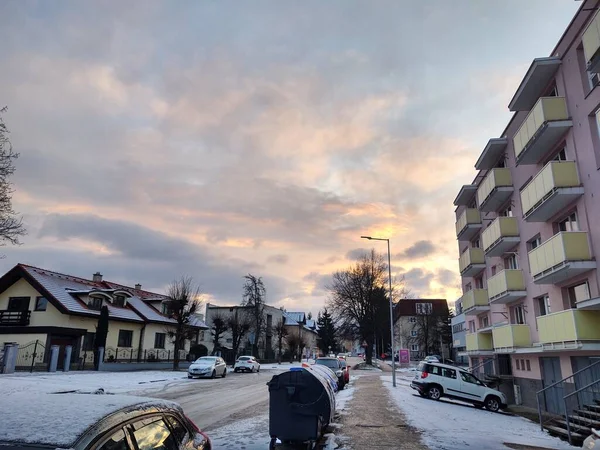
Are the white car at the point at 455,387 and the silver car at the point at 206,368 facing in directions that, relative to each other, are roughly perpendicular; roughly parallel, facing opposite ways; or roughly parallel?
roughly perpendicular

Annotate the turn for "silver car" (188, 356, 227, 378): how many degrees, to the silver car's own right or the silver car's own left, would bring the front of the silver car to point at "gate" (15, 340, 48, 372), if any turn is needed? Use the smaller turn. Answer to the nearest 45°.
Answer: approximately 45° to the silver car's own right

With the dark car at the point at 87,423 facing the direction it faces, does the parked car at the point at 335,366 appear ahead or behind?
behind

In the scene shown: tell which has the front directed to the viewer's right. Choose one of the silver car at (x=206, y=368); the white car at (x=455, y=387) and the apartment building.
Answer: the white car

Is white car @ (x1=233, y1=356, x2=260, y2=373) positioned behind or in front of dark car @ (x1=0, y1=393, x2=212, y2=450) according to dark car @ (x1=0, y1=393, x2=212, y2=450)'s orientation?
behind

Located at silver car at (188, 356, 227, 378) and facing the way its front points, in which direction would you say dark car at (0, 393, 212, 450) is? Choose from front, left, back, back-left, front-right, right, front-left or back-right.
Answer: front-left

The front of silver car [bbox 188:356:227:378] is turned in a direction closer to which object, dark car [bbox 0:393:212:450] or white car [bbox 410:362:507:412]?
the dark car

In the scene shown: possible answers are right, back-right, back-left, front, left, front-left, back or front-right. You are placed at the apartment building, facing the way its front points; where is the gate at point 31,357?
front-right

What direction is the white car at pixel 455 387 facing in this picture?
to the viewer's right

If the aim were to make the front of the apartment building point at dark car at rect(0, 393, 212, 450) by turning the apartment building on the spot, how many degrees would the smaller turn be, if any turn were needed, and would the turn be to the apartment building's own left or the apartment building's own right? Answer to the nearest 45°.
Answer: approximately 45° to the apartment building's own left
